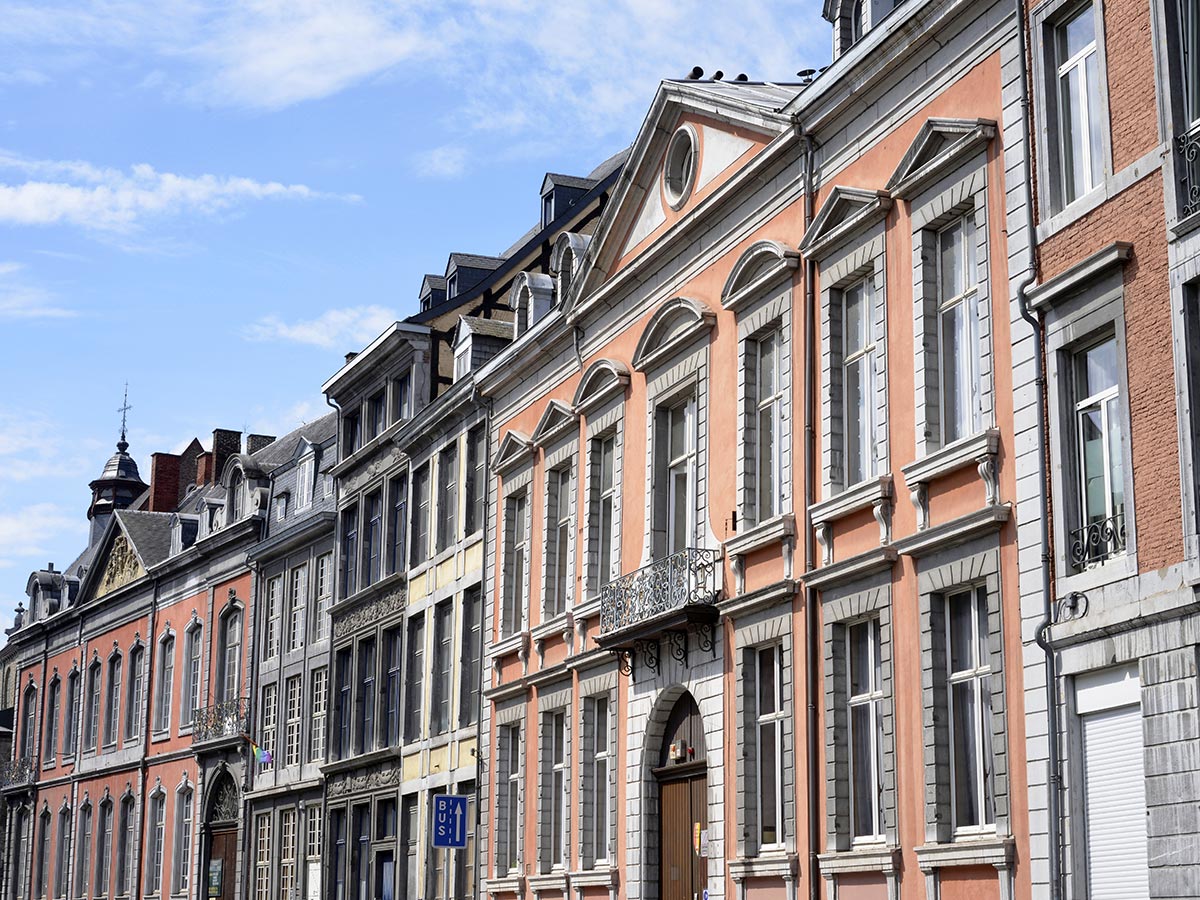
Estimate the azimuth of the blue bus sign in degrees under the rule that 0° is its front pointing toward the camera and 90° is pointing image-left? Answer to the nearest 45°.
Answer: approximately 0°
